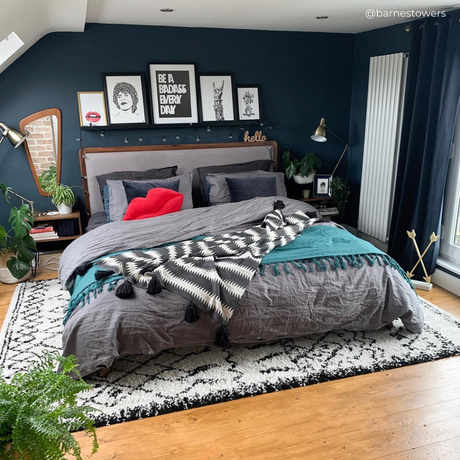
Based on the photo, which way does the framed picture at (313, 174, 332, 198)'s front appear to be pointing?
toward the camera

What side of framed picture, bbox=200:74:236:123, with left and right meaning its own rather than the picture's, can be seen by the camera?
front

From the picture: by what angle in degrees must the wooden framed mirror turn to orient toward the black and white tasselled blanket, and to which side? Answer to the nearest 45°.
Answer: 0° — it already faces it

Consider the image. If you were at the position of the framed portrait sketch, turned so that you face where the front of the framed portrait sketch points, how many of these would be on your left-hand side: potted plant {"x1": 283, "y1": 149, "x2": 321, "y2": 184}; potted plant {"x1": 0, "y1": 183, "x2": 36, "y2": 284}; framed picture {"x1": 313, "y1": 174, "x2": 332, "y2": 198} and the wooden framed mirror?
2

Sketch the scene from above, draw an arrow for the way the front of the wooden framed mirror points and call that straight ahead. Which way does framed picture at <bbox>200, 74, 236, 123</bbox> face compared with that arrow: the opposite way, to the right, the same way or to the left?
the same way

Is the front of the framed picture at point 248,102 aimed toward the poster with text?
no

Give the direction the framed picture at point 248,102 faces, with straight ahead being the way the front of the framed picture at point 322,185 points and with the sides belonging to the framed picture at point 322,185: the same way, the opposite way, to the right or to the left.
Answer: the same way

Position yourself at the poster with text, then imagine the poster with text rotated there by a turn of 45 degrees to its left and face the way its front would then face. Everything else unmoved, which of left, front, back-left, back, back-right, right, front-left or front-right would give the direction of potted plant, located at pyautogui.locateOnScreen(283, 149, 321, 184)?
front-left

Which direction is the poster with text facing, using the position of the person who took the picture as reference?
facing the viewer

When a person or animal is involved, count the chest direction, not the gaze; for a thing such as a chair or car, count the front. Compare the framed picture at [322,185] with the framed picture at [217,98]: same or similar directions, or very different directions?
same or similar directions

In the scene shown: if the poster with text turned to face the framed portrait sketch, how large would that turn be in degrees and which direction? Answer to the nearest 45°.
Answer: approximately 90° to its right

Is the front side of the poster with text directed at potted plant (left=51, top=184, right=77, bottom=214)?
no

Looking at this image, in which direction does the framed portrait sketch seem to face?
toward the camera

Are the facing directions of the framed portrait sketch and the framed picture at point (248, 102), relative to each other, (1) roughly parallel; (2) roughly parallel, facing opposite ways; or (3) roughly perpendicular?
roughly parallel

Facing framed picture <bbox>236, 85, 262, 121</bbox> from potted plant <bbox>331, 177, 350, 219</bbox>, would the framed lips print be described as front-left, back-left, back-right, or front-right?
front-left

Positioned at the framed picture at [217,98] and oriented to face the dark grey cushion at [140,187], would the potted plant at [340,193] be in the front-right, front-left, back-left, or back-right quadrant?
back-left

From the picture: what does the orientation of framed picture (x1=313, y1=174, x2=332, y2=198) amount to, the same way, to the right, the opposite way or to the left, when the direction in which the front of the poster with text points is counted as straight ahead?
the same way

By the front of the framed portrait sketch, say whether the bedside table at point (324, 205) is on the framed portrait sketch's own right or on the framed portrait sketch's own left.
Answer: on the framed portrait sketch's own left

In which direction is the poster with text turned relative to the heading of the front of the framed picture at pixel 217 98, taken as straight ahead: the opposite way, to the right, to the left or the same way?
the same way

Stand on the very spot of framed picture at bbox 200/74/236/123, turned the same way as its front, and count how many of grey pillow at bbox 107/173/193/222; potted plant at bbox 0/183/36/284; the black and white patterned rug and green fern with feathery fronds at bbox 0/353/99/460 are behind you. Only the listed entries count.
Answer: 0

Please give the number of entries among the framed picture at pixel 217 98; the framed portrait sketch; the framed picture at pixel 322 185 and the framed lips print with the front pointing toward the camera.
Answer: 4
